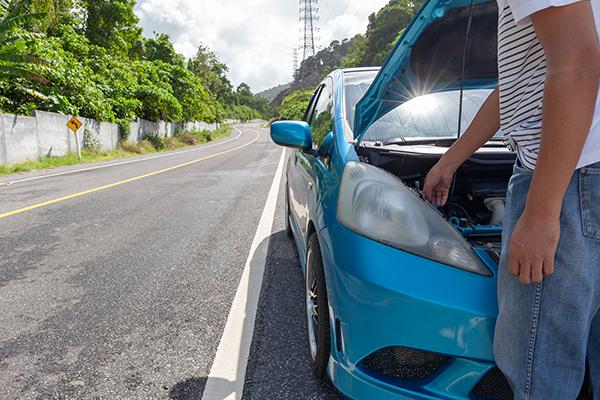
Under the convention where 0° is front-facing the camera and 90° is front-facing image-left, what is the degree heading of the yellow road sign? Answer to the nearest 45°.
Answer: approximately 0°

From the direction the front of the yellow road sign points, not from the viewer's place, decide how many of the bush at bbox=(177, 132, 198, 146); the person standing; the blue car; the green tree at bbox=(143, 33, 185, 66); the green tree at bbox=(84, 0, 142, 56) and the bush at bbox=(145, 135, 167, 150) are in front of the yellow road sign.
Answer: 2

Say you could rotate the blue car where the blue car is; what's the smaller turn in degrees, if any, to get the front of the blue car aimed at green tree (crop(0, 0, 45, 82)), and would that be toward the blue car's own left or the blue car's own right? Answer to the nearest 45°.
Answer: approximately 135° to the blue car's own right

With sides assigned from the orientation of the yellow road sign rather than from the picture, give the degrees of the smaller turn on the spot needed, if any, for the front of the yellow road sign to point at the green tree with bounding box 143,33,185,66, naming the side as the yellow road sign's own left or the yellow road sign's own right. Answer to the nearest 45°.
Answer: approximately 180°

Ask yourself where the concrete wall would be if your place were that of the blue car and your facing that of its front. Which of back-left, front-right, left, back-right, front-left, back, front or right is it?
back-right

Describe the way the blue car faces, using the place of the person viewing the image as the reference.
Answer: facing the viewer

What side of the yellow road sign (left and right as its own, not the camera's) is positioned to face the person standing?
front

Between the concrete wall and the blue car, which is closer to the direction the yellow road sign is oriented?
the blue car

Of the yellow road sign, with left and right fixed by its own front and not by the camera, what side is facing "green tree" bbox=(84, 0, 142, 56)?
back

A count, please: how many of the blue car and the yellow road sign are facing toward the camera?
2

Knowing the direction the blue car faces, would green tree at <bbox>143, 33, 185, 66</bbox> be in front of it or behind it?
behind

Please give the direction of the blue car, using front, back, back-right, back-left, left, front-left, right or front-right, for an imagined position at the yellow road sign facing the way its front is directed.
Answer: front
